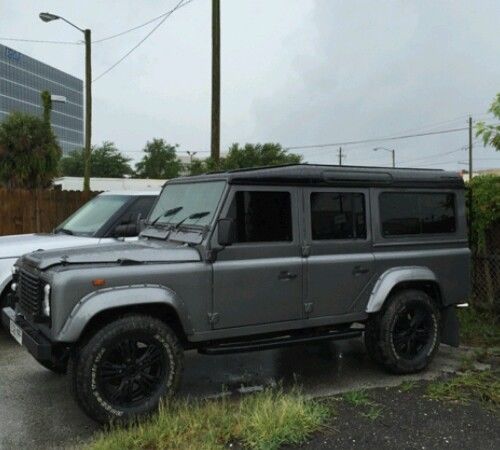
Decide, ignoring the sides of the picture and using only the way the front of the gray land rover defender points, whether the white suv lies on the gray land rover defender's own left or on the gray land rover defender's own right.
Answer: on the gray land rover defender's own right

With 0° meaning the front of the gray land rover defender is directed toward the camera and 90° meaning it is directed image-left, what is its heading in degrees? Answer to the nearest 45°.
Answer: approximately 45°

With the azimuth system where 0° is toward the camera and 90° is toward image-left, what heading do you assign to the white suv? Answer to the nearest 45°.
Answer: approximately 45°

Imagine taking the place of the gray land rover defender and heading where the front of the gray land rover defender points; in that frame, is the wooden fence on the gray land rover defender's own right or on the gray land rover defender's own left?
on the gray land rover defender's own right

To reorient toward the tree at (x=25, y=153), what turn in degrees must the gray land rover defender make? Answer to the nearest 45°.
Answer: approximately 90° to its right

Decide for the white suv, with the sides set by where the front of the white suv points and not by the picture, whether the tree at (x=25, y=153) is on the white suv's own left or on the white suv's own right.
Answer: on the white suv's own right
